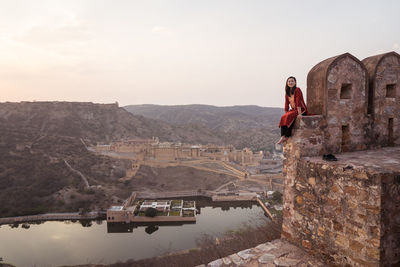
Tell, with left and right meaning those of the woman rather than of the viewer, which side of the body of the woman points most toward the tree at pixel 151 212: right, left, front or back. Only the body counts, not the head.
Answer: right

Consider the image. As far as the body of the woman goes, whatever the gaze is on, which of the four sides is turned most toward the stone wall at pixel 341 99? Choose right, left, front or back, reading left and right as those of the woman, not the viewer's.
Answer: back

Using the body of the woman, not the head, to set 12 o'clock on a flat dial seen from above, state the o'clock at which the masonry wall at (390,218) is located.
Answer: The masonry wall is roughly at 9 o'clock from the woman.

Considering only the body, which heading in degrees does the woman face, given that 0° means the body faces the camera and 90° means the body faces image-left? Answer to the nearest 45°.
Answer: approximately 45°
